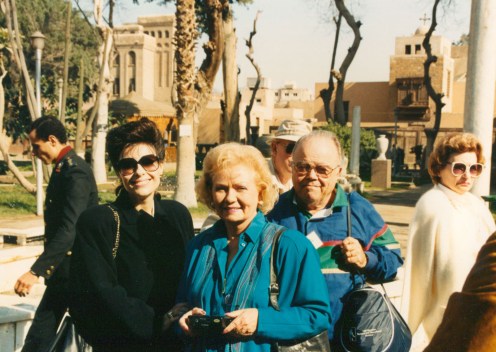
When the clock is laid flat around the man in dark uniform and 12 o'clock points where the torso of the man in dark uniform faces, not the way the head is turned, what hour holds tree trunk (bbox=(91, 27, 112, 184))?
The tree trunk is roughly at 3 o'clock from the man in dark uniform.

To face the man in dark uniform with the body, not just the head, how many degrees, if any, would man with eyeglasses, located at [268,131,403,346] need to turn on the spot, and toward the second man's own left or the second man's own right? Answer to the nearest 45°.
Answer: approximately 90° to the second man's own right

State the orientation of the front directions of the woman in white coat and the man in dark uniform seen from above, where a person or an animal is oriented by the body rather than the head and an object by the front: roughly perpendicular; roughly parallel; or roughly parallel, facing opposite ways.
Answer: roughly perpendicular

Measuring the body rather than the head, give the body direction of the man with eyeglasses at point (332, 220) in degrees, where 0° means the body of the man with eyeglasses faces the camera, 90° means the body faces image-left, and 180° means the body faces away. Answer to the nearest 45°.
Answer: approximately 0°

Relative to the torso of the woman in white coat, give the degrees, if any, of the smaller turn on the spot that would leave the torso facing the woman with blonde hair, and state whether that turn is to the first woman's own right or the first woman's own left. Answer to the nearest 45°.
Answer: approximately 90° to the first woman's own right

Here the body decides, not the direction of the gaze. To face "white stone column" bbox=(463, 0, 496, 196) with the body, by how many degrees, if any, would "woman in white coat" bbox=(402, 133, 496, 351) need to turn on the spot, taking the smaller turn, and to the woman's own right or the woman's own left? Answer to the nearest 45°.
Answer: approximately 135° to the woman's own left

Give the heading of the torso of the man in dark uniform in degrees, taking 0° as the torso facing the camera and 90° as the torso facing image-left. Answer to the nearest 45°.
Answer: approximately 90°

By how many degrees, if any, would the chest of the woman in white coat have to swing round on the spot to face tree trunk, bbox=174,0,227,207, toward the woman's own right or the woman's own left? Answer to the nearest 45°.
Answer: approximately 180°

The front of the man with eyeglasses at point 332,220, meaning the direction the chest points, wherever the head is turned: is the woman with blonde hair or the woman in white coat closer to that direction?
the woman with blonde hair

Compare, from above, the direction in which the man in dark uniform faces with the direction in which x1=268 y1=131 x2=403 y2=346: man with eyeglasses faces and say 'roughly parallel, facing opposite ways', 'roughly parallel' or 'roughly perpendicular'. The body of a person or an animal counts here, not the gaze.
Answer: roughly perpendicular

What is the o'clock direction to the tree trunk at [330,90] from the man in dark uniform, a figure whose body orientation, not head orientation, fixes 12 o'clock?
The tree trunk is roughly at 4 o'clock from the man in dark uniform.

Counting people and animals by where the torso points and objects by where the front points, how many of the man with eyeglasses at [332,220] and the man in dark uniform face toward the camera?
1
